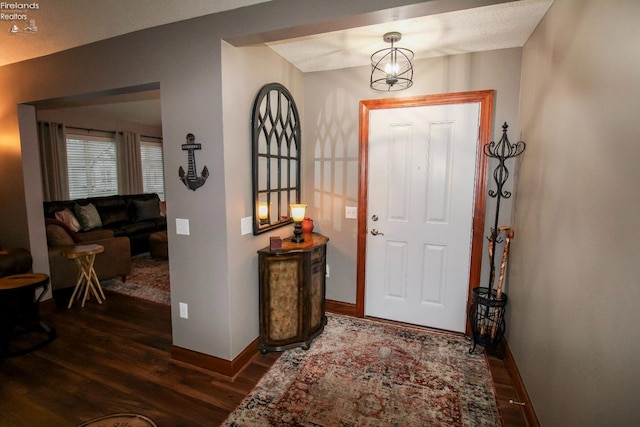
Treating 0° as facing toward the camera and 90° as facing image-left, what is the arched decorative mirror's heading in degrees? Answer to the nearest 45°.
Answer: approximately 315°

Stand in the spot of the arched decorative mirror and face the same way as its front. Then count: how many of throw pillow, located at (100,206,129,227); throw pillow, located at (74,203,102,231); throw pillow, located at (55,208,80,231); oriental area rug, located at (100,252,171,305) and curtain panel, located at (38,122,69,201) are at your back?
5

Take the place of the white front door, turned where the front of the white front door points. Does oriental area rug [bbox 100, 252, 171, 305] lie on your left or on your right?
on your right

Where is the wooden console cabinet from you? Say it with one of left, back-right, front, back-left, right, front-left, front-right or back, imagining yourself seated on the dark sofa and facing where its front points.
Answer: front

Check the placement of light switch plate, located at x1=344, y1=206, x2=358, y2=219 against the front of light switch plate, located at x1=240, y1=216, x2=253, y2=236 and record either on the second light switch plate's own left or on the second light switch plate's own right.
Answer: on the second light switch plate's own left

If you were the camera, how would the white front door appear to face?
facing the viewer

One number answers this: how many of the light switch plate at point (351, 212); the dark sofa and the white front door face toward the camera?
3

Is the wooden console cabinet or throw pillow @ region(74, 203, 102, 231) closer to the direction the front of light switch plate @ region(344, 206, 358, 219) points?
the wooden console cabinet

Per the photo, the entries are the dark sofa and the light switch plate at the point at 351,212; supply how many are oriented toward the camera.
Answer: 2

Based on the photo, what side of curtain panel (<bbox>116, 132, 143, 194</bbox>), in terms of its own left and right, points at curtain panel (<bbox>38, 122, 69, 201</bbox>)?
right

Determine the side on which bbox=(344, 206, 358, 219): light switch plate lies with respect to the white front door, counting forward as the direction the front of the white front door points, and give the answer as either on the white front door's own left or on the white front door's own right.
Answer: on the white front door's own right

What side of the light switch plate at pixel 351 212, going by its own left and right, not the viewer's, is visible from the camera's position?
front

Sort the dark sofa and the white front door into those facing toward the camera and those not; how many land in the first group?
2

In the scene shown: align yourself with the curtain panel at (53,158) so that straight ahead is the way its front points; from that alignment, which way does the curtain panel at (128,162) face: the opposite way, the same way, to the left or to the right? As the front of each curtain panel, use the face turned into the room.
the same way
